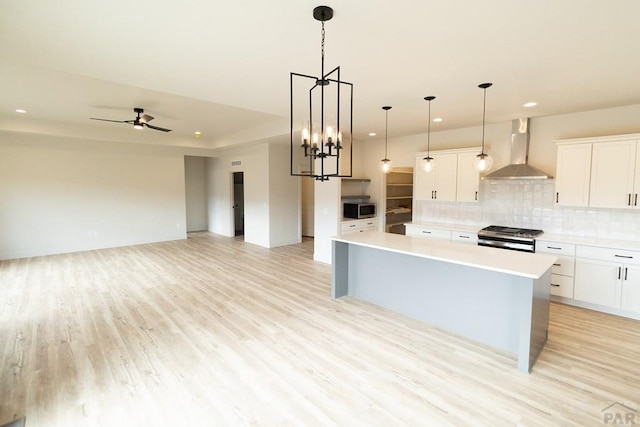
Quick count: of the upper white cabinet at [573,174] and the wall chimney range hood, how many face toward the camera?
2

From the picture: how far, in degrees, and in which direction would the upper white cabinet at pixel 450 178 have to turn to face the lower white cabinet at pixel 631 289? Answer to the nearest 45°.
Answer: approximately 90° to its left

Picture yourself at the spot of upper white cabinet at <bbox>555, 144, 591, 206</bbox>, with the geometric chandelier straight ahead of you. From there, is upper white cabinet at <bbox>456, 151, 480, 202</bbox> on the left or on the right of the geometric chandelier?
right

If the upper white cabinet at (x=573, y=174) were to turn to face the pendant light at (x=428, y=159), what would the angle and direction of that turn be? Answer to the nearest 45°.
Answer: approximately 45° to its right

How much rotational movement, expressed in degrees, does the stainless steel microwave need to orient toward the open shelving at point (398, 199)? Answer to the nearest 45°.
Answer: approximately 90° to its left

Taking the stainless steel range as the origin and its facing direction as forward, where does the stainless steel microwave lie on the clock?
The stainless steel microwave is roughly at 2 o'clock from the stainless steel range.

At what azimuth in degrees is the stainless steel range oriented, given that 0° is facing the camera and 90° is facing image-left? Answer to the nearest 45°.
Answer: approximately 45°

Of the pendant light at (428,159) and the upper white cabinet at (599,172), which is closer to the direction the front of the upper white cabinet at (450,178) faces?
the pendant light

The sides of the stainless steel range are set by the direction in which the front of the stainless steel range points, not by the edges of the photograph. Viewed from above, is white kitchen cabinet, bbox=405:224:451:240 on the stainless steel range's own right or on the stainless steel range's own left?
on the stainless steel range's own right
